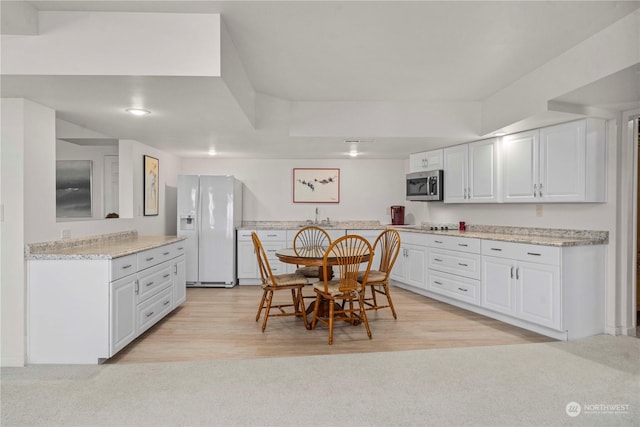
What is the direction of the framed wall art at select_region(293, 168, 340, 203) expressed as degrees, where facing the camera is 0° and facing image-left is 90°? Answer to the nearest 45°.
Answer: approximately 0°

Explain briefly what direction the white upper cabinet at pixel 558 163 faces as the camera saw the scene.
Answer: facing the viewer and to the left of the viewer

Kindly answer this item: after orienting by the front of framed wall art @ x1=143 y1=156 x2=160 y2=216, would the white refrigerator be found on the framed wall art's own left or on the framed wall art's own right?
on the framed wall art's own left

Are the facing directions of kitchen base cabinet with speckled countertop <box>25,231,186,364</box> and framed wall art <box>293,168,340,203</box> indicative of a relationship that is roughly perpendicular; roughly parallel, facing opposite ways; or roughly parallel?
roughly perpendicular

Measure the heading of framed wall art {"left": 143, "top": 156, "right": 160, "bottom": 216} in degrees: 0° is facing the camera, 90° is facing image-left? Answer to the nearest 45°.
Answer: approximately 315°

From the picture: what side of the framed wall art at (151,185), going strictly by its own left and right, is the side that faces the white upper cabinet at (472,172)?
front

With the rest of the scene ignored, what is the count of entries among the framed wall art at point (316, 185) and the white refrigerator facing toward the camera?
2

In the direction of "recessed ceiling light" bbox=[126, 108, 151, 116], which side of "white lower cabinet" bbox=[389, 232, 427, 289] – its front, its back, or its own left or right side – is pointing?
front

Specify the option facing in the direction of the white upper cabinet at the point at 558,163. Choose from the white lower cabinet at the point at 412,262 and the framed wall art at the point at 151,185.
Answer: the framed wall art
